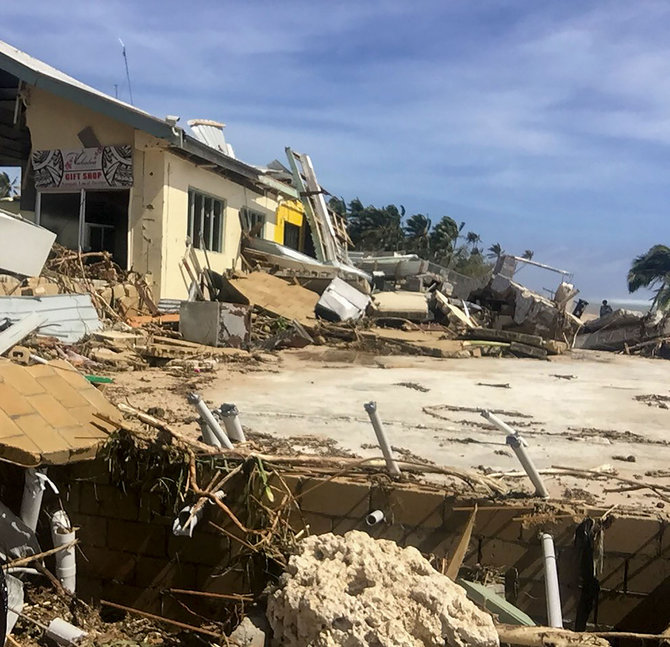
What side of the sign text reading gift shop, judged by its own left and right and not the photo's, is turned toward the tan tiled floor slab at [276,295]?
left

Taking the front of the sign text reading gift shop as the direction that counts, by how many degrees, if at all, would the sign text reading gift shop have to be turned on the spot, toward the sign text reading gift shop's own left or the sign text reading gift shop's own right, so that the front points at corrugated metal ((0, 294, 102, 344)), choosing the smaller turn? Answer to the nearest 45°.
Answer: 0° — it already faces it

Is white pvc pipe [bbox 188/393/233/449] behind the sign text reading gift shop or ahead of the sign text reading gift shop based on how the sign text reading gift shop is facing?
ahead

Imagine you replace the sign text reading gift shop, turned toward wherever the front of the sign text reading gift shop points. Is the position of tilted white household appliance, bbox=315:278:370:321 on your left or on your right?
on your left

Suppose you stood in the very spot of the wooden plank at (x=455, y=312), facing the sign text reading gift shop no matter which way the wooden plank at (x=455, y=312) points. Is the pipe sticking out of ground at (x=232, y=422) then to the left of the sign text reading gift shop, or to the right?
left

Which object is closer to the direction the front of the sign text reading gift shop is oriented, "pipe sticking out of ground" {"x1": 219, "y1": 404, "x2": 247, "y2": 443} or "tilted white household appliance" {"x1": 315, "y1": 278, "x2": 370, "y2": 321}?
the pipe sticking out of ground

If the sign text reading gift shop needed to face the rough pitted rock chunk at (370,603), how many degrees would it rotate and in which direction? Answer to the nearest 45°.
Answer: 0° — it already faces it

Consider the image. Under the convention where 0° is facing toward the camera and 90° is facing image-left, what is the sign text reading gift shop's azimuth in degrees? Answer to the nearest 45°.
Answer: approximately 0°

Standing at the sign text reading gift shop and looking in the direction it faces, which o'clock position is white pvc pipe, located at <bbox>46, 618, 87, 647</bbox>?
The white pvc pipe is roughly at 12 o'clock from the sign text reading gift shop.

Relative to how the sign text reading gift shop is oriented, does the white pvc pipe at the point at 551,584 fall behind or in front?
in front

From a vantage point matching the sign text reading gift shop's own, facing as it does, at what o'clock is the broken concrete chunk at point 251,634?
The broken concrete chunk is roughly at 12 o'clock from the sign text reading gift shop.

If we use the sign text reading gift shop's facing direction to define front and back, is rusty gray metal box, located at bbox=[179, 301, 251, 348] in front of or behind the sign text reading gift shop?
in front
